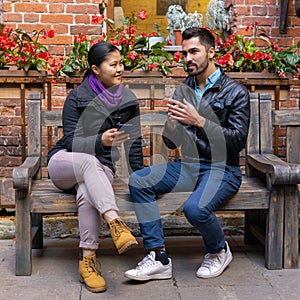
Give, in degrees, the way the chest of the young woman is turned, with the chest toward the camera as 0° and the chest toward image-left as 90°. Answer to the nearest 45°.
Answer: approximately 315°

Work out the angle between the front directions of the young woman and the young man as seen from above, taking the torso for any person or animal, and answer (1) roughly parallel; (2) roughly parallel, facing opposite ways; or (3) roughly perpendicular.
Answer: roughly perpendicular

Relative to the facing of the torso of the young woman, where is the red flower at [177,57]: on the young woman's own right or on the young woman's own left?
on the young woman's own left

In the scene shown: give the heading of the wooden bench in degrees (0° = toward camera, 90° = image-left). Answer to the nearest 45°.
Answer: approximately 0°

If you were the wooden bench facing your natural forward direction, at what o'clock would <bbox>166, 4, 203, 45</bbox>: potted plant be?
The potted plant is roughly at 6 o'clock from the wooden bench.

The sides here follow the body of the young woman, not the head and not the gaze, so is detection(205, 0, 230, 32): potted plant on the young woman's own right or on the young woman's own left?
on the young woman's own left

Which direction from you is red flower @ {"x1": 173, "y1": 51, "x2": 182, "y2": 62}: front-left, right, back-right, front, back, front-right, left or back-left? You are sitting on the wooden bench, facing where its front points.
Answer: back

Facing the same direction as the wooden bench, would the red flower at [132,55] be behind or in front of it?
behind
